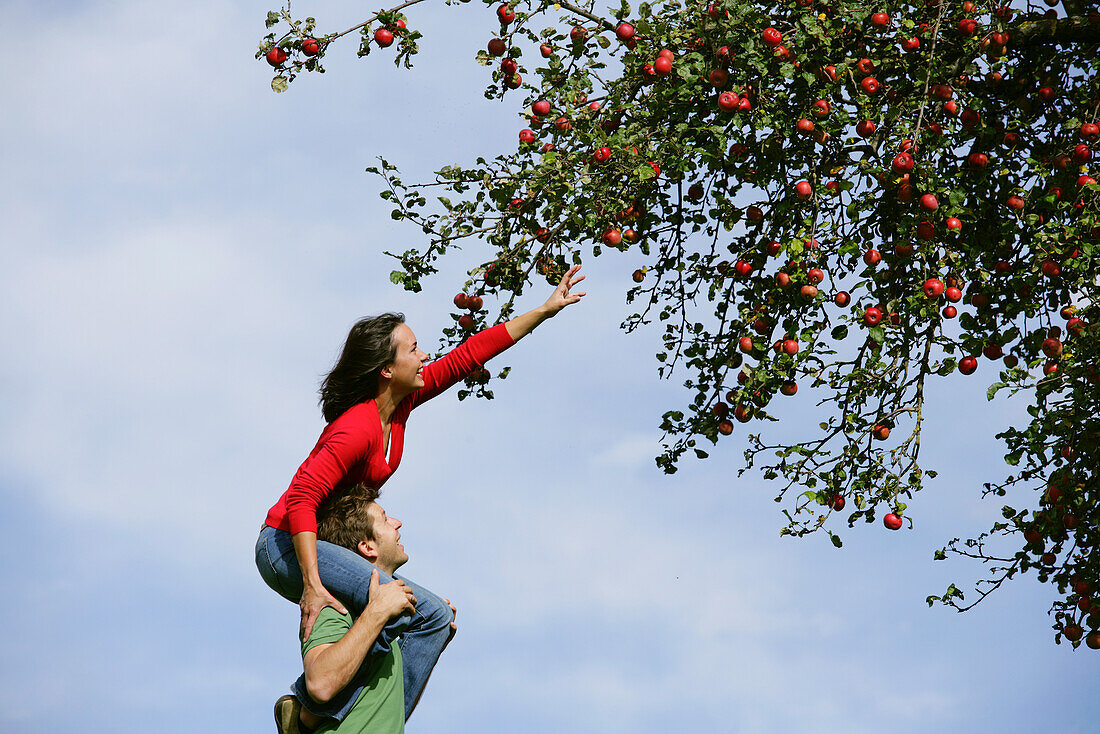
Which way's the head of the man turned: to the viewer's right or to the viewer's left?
to the viewer's right

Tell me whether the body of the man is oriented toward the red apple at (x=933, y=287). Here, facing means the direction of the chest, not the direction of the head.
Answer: yes

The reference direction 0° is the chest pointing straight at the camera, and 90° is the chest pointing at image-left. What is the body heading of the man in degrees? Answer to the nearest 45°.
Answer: approximately 270°

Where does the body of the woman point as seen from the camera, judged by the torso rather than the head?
to the viewer's right

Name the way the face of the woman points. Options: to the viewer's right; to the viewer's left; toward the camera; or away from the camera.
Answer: to the viewer's right
